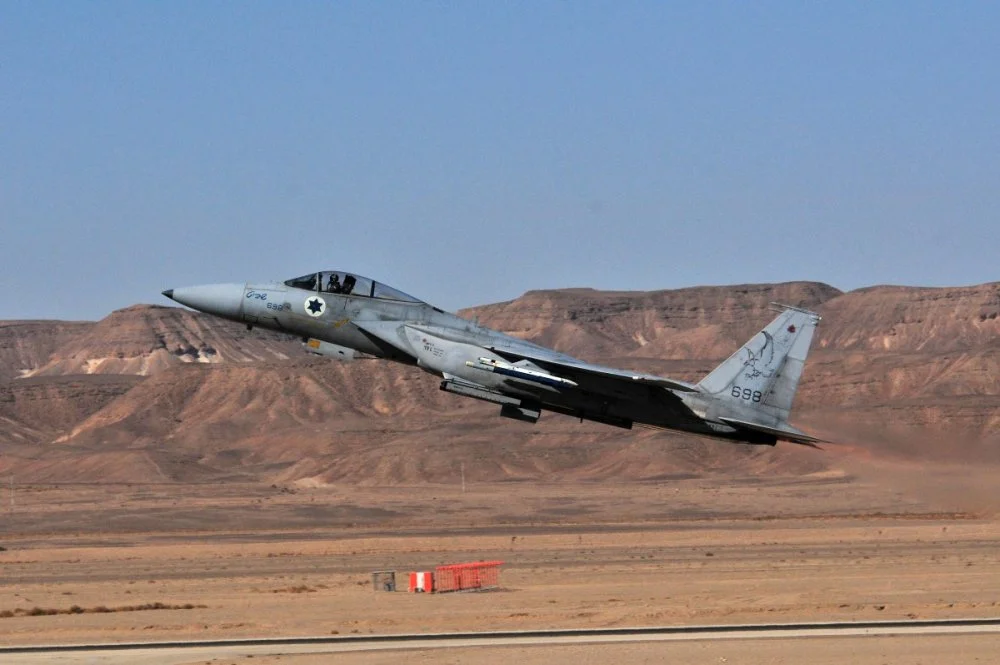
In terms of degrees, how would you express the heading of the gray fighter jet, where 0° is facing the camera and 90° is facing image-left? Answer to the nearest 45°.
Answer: approximately 90°
